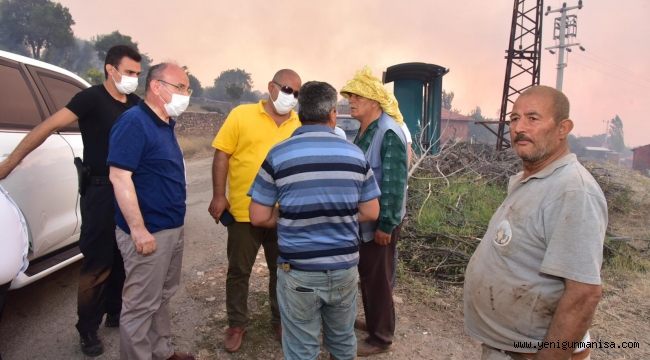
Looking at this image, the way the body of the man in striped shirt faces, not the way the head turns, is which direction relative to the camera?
away from the camera

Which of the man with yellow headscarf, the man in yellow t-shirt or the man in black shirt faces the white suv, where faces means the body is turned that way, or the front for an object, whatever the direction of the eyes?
the man with yellow headscarf

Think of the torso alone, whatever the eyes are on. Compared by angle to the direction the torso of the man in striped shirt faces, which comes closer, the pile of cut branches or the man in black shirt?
the pile of cut branches

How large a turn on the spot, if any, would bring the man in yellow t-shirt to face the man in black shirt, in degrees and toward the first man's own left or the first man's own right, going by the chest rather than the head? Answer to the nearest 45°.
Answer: approximately 135° to the first man's own right

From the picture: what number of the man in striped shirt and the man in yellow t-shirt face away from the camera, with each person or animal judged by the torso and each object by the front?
1

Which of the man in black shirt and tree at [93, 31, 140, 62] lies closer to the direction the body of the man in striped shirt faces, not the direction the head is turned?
the tree

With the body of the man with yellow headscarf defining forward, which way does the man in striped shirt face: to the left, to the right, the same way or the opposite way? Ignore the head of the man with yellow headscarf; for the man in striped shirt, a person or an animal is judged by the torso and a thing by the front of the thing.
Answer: to the right

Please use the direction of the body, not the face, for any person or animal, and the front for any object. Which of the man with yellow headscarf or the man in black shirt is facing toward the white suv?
the man with yellow headscarf
